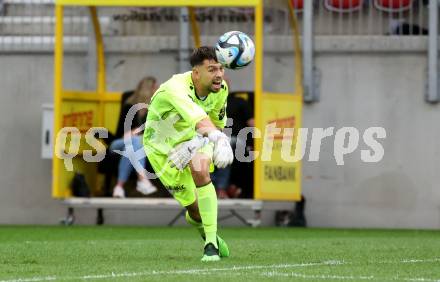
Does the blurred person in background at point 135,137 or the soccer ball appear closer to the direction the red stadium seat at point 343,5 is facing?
the soccer ball

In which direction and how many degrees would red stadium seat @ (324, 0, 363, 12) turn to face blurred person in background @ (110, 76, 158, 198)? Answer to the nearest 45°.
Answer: approximately 90° to its right

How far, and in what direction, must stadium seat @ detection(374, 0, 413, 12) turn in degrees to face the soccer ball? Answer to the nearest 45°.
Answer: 0° — it already faces it

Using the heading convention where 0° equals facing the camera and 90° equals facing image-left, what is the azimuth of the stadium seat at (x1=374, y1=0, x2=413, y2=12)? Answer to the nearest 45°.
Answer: approximately 0°

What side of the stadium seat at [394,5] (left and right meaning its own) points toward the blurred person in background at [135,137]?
right

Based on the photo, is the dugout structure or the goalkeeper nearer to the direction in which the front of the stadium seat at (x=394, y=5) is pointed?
the goalkeeper

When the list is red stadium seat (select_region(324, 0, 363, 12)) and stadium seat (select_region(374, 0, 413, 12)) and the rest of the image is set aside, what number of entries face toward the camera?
2
